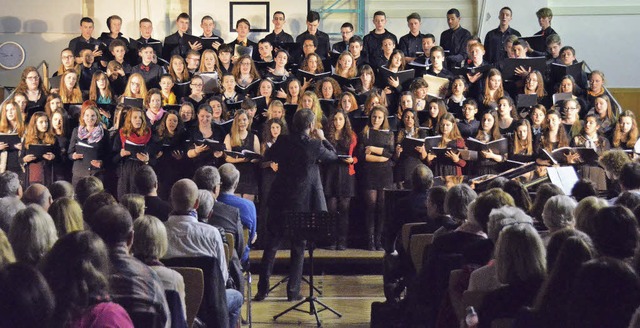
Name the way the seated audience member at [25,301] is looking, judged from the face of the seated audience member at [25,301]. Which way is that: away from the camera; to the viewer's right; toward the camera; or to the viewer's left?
away from the camera

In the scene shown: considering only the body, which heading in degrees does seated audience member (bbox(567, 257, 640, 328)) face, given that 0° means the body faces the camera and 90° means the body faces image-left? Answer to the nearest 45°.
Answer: approximately 180°

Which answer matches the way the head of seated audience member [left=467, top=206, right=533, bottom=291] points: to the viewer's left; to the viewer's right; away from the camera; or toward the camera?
away from the camera

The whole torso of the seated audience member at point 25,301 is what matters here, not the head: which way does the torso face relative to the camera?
away from the camera

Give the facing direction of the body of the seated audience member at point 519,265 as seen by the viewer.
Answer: away from the camera

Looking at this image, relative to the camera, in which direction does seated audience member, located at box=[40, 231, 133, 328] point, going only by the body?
away from the camera

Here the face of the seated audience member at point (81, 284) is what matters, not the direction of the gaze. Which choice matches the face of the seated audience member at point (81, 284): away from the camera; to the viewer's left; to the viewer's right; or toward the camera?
away from the camera

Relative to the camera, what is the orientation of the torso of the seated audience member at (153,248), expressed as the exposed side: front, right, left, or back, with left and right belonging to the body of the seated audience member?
back
